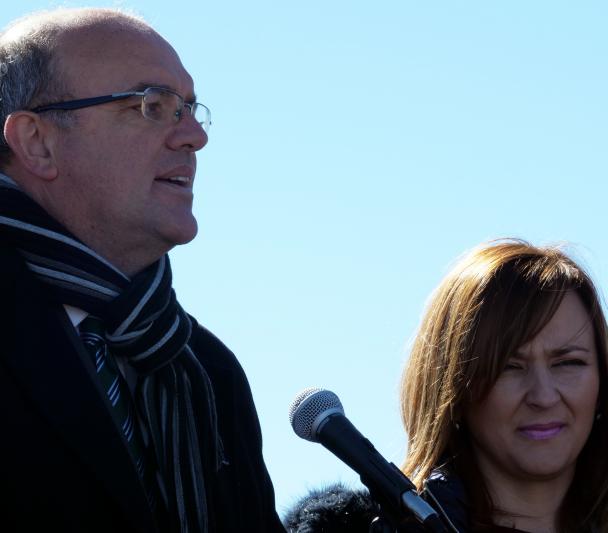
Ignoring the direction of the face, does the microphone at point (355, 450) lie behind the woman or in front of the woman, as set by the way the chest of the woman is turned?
in front

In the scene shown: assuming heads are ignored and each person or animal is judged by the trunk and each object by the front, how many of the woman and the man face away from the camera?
0

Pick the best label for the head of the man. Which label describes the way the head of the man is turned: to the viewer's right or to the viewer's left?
to the viewer's right

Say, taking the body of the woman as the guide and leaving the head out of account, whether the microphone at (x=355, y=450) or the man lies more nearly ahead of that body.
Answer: the microphone

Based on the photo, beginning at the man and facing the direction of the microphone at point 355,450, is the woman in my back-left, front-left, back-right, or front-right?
front-left

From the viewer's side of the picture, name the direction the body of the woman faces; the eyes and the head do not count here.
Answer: toward the camera

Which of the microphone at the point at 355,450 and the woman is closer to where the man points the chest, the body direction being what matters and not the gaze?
the microphone

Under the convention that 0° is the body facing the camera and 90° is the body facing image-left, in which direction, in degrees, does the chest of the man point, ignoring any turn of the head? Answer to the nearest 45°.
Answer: approximately 315°
